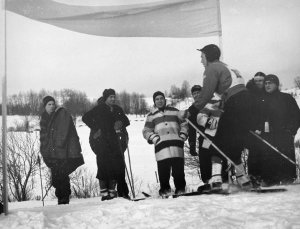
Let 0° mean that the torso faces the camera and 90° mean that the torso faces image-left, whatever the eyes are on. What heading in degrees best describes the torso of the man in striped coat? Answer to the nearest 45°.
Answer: approximately 0°

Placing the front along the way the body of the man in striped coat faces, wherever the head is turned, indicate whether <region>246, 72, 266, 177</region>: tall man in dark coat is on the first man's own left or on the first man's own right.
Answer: on the first man's own left

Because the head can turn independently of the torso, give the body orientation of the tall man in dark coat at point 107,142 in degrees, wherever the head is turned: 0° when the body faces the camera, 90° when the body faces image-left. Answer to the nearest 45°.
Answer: approximately 315°

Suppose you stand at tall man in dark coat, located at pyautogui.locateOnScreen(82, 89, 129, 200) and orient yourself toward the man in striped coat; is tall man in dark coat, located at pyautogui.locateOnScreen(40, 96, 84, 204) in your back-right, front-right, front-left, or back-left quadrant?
back-right

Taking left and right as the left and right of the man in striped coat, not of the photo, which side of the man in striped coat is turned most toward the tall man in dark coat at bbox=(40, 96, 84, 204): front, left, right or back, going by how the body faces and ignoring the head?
right

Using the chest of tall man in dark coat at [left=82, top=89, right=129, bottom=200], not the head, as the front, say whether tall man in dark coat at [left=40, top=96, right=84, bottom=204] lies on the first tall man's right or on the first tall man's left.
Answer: on the first tall man's right
